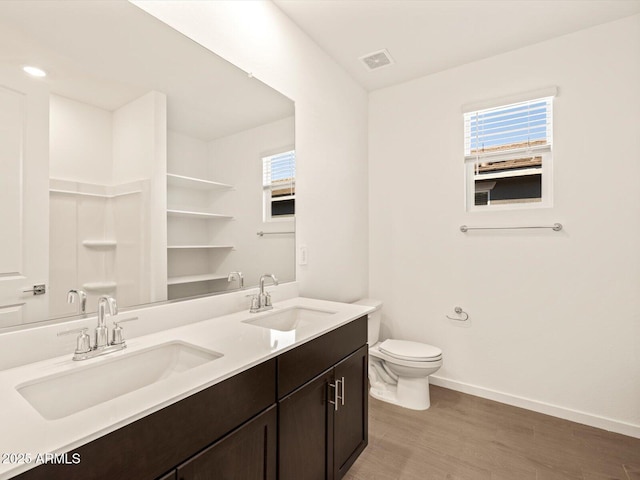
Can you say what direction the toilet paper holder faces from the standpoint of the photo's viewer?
facing the viewer

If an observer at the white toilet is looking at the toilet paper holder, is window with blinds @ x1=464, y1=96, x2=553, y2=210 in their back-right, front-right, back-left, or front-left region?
front-right

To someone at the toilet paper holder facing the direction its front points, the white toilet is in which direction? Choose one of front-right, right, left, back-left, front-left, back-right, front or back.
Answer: front-right

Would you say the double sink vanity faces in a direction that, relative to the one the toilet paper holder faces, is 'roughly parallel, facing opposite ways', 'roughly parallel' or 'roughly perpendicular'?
roughly perpendicular

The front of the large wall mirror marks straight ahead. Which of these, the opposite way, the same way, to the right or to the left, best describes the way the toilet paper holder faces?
to the right

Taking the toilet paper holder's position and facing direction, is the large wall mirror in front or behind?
in front

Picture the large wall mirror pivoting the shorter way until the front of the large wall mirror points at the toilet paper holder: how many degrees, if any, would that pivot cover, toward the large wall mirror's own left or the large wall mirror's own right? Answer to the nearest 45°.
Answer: approximately 45° to the large wall mirror's own left

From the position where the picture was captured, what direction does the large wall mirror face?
facing the viewer and to the right of the viewer

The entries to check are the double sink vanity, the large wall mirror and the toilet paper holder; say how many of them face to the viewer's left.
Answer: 0

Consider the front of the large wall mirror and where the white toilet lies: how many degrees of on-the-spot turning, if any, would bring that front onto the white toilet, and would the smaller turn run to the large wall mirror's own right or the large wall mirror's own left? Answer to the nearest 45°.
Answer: approximately 45° to the large wall mirror's own left
